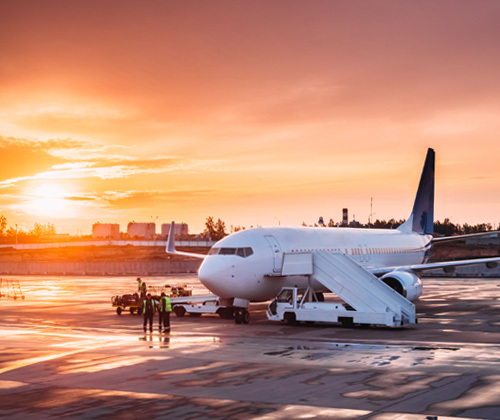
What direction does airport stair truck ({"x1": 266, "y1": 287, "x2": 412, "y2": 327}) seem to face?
to the viewer's left

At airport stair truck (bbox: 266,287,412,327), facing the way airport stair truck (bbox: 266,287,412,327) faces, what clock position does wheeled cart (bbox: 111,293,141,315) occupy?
The wheeled cart is roughly at 1 o'clock from the airport stair truck.

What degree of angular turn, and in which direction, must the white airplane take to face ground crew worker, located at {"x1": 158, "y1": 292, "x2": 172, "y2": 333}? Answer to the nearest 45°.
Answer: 0° — it already faces them

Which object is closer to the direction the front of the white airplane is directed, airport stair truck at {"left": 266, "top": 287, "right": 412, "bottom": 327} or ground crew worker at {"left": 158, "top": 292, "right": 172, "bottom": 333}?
the ground crew worker

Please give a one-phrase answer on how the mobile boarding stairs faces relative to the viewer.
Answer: facing to the left of the viewer

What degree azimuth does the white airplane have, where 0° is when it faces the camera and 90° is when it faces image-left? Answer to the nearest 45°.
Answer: approximately 45°

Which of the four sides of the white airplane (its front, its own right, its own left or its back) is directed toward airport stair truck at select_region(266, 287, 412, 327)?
left
